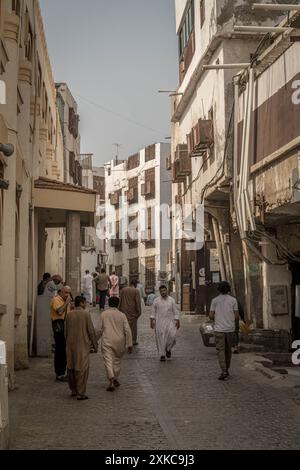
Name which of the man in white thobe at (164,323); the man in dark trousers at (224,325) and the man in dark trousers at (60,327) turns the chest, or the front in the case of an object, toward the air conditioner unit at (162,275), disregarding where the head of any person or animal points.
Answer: the man in dark trousers at (224,325)

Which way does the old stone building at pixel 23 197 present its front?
to the viewer's right

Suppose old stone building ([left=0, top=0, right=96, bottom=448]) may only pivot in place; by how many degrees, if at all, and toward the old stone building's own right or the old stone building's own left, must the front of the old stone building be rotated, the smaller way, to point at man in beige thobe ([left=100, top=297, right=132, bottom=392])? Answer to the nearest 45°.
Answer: approximately 45° to the old stone building's own right

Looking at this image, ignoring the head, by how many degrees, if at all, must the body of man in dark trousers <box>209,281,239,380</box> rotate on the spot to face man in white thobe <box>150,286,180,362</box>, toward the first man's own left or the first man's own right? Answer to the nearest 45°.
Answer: approximately 45° to the first man's own left

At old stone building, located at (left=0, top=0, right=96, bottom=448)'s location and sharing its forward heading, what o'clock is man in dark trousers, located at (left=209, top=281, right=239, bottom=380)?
The man in dark trousers is roughly at 1 o'clock from the old stone building.

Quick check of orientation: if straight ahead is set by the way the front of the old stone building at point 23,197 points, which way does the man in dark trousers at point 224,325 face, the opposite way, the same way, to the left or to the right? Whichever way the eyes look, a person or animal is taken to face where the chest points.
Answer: to the left

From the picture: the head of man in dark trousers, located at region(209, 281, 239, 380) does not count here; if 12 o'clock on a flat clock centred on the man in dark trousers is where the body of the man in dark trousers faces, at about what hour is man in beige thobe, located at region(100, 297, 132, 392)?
The man in beige thobe is roughly at 8 o'clock from the man in dark trousers.
